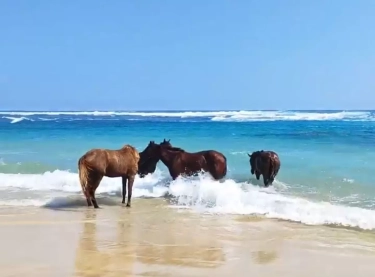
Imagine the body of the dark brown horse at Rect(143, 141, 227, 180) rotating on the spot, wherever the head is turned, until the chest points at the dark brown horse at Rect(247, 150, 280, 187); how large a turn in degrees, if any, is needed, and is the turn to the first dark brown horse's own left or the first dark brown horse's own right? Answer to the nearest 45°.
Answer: approximately 180°

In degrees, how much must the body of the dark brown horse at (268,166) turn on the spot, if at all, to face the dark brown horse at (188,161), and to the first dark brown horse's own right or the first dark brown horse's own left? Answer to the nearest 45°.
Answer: approximately 45° to the first dark brown horse's own left

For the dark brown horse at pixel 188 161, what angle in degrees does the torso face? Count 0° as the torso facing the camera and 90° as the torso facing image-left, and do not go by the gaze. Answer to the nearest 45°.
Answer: approximately 90°

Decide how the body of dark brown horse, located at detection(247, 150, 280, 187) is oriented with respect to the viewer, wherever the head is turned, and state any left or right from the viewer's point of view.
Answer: facing away from the viewer and to the left of the viewer

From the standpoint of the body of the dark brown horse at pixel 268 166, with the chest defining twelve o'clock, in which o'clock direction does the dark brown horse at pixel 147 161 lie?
the dark brown horse at pixel 147 161 is roughly at 10 o'clock from the dark brown horse at pixel 268 166.

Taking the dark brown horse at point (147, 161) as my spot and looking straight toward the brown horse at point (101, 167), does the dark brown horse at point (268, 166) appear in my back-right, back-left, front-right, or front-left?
back-left

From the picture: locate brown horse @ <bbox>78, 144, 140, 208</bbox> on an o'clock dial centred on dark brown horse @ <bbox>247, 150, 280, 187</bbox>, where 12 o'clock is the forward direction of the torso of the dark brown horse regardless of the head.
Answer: The brown horse is roughly at 9 o'clock from the dark brown horse.

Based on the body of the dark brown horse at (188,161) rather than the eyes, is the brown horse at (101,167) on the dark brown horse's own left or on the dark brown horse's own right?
on the dark brown horse's own left
